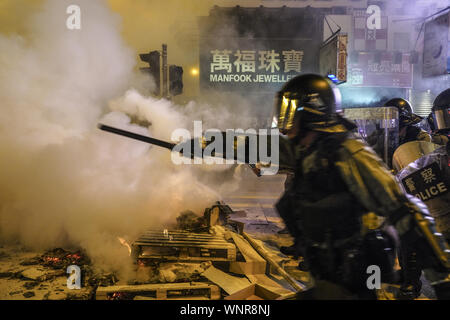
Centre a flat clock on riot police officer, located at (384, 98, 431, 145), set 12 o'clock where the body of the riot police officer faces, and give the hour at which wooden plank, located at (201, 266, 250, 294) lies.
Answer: The wooden plank is roughly at 10 o'clock from the riot police officer.

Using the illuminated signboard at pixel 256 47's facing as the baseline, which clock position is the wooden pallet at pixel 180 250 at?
The wooden pallet is roughly at 12 o'clock from the illuminated signboard.

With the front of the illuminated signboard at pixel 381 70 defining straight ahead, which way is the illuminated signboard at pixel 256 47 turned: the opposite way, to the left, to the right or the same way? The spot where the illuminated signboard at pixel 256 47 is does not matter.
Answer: the same way

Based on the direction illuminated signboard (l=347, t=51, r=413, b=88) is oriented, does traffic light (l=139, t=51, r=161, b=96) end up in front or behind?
in front

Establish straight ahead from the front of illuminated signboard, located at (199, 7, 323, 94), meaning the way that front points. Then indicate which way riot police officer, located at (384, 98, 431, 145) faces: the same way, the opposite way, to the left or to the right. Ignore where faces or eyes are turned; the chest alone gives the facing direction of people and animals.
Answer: to the right

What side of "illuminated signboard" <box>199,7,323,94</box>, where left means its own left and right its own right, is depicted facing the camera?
front

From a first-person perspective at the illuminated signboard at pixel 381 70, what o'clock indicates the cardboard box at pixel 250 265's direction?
The cardboard box is roughly at 12 o'clock from the illuminated signboard.

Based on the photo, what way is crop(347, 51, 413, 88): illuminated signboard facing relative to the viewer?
toward the camera

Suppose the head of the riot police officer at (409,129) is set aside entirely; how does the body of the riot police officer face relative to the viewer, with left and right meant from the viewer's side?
facing to the left of the viewer

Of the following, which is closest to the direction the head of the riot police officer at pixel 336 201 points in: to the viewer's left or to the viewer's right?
to the viewer's left

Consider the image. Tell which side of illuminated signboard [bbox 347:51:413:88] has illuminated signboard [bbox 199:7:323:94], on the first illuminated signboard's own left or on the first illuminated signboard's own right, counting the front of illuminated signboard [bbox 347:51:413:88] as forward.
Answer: on the first illuminated signboard's own right
